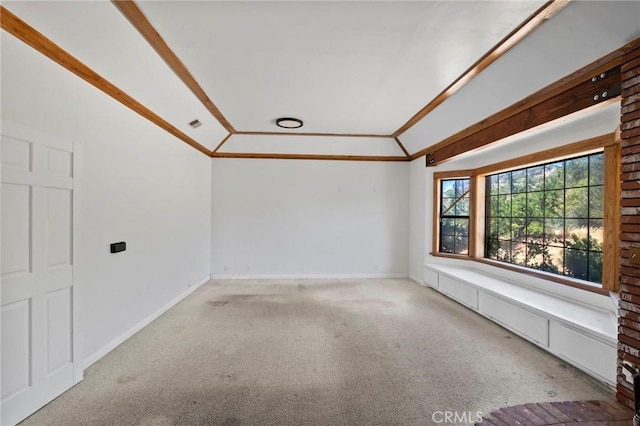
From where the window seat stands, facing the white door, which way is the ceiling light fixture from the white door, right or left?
right

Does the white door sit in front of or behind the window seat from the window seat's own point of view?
in front

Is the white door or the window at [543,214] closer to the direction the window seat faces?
the white door

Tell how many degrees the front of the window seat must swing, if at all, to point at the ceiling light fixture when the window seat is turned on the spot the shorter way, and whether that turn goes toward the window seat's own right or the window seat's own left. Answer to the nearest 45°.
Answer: approximately 45° to the window seat's own right

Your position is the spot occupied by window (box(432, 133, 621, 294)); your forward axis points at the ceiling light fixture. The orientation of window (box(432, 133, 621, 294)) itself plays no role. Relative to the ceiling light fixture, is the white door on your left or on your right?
left

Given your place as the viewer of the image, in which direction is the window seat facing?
facing the viewer and to the left of the viewer

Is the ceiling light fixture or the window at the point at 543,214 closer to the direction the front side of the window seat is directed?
the ceiling light fixture
